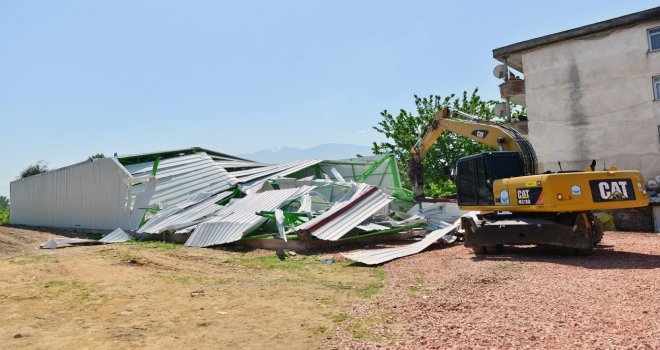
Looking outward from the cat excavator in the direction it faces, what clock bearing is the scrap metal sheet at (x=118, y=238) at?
The scrap metal sheet is roughly at 11 o'clock from the cat excavator.

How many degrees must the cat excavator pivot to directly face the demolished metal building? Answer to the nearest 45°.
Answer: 0° — it already faces it

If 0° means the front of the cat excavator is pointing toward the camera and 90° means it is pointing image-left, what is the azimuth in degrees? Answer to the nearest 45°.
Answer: approximately 135°

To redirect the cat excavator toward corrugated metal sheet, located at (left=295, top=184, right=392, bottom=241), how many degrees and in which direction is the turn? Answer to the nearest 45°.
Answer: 0° — it already faces it

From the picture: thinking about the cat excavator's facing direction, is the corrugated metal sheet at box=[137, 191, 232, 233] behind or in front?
in front
